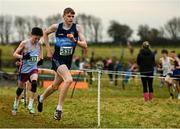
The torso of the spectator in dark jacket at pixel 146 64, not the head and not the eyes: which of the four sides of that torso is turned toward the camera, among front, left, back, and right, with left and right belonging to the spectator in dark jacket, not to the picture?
back
